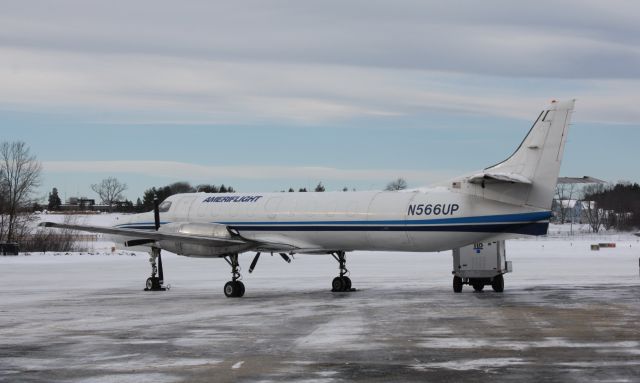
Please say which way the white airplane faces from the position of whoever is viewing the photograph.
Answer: facing away from the viewer and to the left of the viewer
